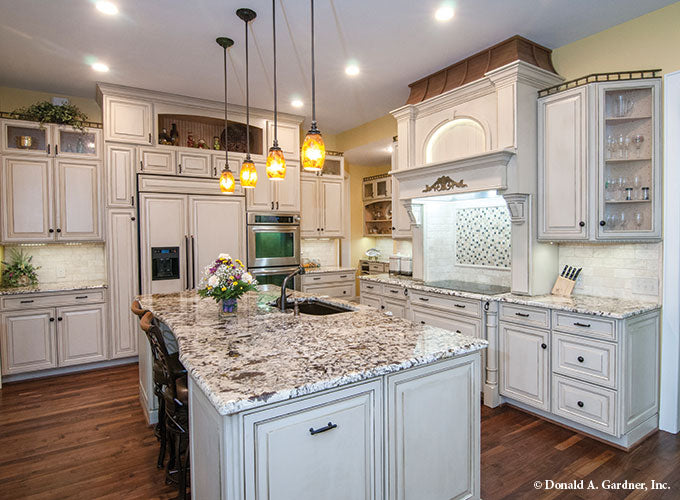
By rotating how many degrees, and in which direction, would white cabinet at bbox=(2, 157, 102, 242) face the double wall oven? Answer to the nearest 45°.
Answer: approximately 90° to its left

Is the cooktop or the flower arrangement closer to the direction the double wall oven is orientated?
the flower arrangement

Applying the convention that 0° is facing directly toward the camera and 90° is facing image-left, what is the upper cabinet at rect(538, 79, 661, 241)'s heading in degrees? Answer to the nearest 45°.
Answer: approximately 45°

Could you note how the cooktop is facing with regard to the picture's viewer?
facing the viewer and to the left of the viewer

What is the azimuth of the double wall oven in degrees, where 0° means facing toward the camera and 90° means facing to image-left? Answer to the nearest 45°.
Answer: approximately 0°

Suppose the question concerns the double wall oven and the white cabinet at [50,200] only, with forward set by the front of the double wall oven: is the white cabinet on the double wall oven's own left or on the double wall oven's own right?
on the double wall oven's own right

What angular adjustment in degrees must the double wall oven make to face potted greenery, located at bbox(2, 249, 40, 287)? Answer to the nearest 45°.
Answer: approximately 90° to its right

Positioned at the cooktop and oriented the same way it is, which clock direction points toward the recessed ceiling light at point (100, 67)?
The recessed ceiling light is roughly at 1 o'clock from the cooktop.

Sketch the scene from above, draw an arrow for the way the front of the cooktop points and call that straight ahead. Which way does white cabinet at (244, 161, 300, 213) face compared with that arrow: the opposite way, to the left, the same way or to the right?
to the left

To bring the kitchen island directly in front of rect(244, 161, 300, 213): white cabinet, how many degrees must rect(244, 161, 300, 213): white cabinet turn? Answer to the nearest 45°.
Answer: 0° — it already faces it

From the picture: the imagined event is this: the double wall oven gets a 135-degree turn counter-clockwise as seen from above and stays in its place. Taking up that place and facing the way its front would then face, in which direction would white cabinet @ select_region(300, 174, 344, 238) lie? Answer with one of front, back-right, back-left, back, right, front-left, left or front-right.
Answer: front

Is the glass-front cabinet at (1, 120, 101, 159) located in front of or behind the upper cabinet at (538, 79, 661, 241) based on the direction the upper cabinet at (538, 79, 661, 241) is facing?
in front

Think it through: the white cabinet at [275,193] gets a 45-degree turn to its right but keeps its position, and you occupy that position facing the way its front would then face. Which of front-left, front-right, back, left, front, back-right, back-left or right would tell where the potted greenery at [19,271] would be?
front-right
